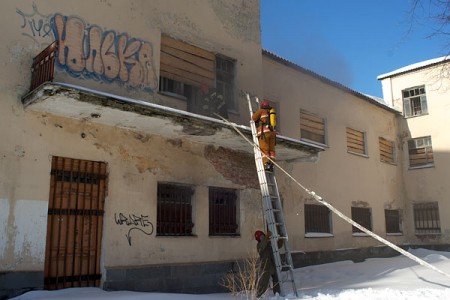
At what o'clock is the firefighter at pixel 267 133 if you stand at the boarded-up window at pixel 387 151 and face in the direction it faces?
The firefighter is roughly at 2 o'clock from the boarded-up window.

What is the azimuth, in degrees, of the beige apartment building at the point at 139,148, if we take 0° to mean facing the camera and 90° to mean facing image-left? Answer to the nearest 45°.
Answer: approximately 315°

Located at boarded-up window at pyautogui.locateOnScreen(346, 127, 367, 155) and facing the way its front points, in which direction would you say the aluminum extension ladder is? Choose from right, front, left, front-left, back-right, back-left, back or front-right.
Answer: front-right

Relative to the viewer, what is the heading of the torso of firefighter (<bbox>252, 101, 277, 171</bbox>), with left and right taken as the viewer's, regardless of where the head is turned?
facing away from the viewer and to the left of the viewer

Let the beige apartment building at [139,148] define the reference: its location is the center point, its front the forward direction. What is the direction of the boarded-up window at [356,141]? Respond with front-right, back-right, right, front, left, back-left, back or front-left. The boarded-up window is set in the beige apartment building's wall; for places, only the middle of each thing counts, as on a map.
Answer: left

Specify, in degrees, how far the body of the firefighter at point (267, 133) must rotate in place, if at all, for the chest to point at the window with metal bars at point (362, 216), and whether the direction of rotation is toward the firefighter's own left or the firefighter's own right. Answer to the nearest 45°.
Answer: approximately 90° to the firefighter's own right

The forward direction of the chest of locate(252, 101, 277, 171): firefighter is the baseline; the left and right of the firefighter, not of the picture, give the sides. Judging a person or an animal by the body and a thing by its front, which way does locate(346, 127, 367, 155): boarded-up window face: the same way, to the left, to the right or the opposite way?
the opposite way

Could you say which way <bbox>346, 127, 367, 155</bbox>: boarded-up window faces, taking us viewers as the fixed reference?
facing the viewer and to the right of the viewer
